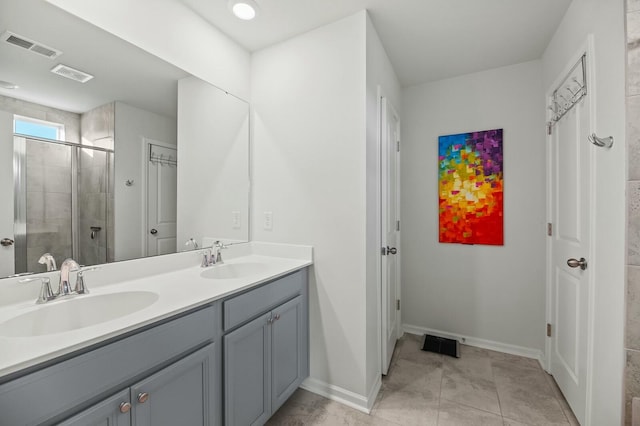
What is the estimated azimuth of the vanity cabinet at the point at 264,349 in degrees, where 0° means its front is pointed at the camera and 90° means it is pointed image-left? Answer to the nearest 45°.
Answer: approximately 315°

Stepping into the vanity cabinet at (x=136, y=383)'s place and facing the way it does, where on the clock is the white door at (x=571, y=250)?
The white door is roughly at 11 o'clock from the vanity cabinet.

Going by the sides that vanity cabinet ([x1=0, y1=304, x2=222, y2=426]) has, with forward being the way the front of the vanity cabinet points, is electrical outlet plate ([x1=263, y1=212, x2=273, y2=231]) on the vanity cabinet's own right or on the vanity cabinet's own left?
on the vanity cabinet's own left

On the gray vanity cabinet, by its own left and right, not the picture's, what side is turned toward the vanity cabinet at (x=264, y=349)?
left

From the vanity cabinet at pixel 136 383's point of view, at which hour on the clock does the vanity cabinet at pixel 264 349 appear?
the vanity cabinet at pixel 264 349 is roughly at 10 o'clock from the vanity cabinet at pixel 136 383.

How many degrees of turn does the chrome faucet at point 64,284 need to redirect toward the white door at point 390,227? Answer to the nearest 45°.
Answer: approximately 45° to its left

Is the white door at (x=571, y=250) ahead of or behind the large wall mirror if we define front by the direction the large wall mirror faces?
ahead

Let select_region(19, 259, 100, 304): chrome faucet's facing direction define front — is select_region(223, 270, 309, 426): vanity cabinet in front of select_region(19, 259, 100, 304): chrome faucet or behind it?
in front
